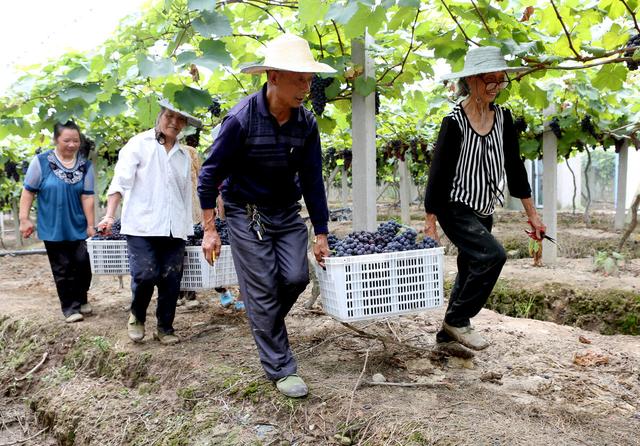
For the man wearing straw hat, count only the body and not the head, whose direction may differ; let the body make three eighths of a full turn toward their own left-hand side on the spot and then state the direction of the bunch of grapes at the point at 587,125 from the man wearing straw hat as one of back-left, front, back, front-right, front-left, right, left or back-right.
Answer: front-right

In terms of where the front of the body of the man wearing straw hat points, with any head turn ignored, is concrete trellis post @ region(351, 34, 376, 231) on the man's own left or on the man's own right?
on the man's own left

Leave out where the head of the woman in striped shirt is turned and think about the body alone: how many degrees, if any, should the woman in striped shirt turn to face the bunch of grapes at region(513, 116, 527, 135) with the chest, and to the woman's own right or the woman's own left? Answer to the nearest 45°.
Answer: approximately 135° to the woman's own left

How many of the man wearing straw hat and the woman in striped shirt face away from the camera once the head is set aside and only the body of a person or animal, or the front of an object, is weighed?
0

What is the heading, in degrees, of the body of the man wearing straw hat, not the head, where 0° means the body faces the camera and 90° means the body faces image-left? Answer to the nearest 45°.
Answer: approximately 315°

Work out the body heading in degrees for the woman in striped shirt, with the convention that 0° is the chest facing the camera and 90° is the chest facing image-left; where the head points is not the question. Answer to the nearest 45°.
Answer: approximately 315°

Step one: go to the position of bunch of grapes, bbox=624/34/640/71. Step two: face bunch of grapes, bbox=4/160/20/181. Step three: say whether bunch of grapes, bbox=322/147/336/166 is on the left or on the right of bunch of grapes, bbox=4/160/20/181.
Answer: right

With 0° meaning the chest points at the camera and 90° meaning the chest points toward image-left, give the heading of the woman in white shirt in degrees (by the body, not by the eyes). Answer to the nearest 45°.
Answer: approximately 315°
